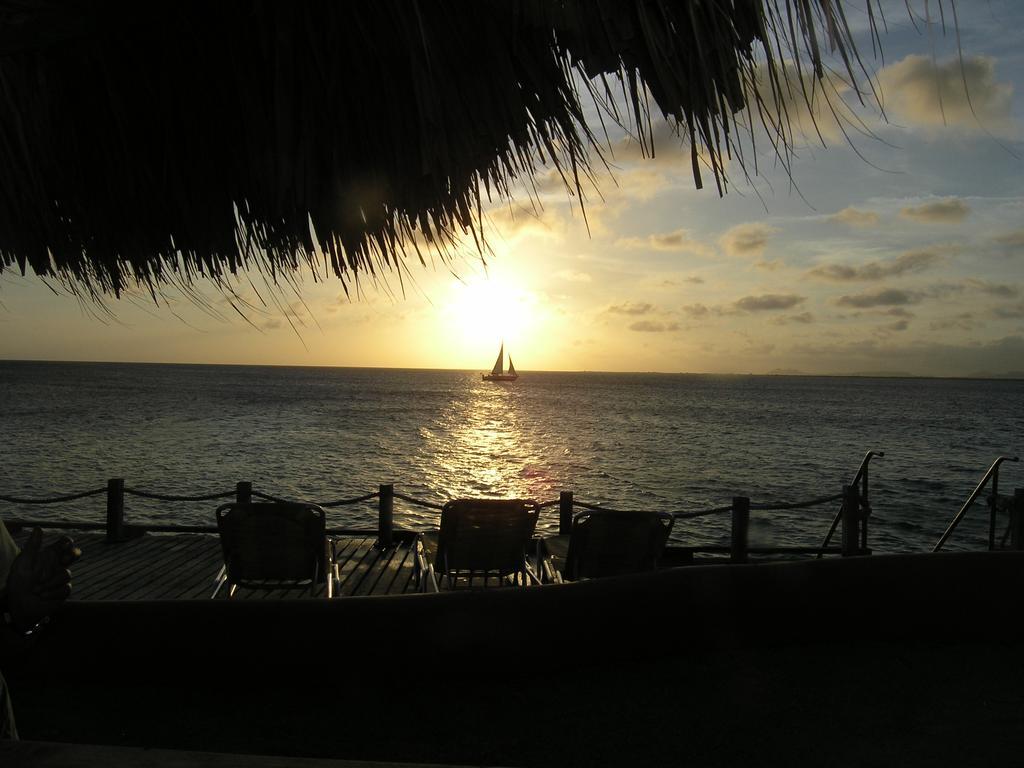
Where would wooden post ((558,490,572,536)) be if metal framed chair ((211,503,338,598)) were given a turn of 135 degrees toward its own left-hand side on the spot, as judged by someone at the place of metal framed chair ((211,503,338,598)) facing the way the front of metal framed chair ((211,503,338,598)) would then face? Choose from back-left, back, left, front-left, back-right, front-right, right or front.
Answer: back

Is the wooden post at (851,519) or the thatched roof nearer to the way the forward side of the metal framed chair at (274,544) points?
the wooden post

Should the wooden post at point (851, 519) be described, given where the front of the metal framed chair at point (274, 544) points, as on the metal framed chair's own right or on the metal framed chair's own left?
on the metal framed chair's own right

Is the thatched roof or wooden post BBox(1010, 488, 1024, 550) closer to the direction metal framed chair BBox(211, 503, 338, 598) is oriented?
the wooden post

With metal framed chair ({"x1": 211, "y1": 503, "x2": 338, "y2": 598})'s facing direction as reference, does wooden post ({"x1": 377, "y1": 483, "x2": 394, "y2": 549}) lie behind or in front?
in front

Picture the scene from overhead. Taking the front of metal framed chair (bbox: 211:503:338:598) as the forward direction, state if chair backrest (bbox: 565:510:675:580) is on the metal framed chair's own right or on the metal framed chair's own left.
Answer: on the metal framed chair's own right

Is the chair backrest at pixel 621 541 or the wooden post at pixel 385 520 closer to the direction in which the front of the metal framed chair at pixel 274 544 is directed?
the wooden post

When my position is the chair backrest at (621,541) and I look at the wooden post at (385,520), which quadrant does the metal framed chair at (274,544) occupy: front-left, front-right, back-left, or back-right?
front-left

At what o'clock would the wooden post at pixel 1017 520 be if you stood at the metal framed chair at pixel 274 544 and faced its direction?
The wooden post is roughly at 3 o'clock from the metal framed chair.

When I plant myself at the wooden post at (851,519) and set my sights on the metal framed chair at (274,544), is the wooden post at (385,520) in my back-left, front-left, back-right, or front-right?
front-right

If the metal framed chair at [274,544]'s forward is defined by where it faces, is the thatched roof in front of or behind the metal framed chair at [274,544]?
behind

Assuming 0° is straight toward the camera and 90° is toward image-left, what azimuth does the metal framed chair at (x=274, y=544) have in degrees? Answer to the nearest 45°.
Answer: approximately 180°
